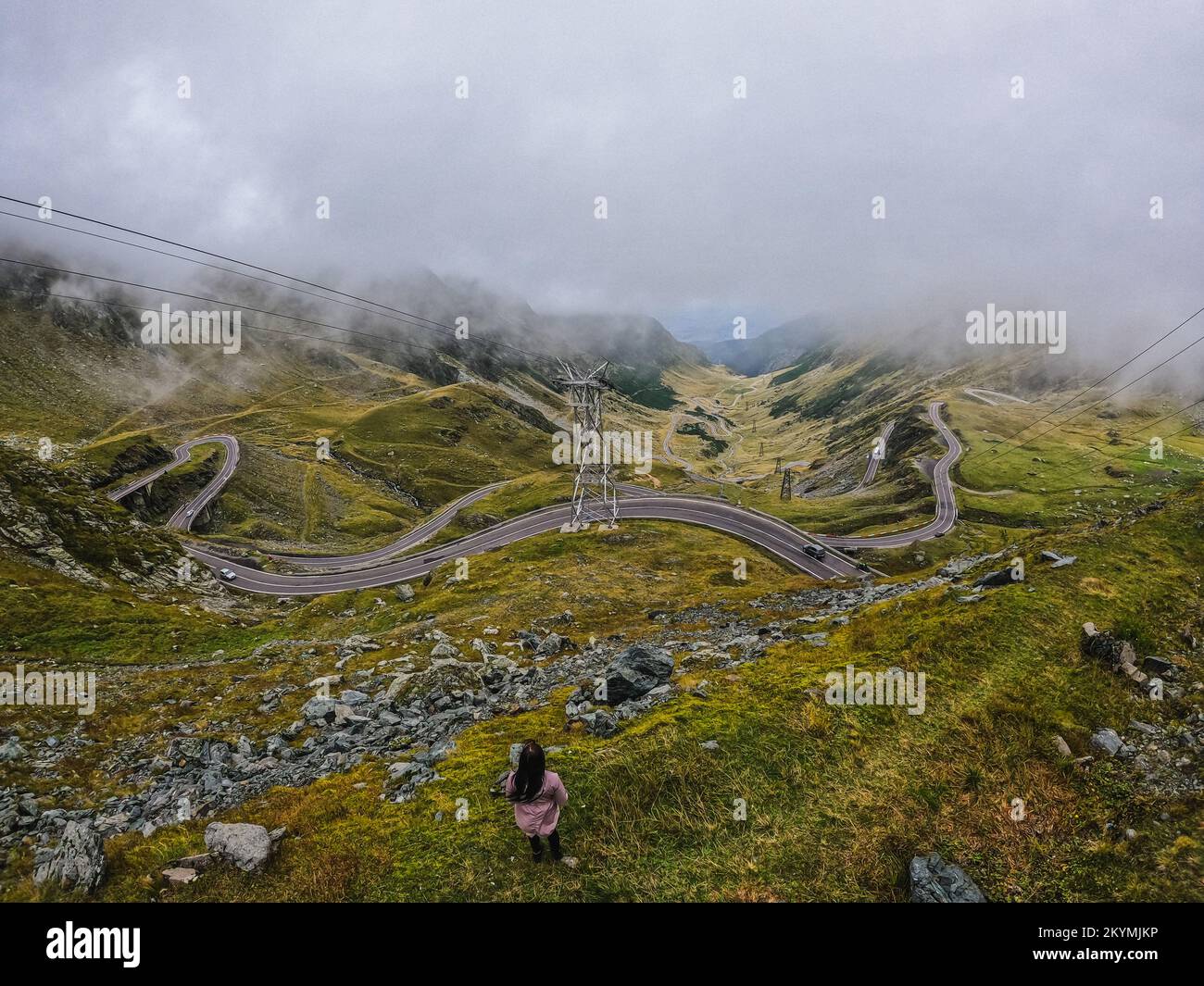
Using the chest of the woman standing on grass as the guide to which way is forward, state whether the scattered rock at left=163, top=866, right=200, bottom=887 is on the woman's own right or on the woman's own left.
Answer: on the woman's own left

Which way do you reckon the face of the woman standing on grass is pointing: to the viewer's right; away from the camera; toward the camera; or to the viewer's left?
away from the camera

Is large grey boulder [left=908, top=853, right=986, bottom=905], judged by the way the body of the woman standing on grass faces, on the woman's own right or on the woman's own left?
on the woman's own right

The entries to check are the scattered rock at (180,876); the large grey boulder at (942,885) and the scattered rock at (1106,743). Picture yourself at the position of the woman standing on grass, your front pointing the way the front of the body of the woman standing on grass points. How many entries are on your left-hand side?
1

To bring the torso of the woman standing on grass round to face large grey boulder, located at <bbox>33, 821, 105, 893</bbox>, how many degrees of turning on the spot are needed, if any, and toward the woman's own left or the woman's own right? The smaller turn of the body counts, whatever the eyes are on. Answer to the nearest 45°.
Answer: approximately 90° to the woman's own left

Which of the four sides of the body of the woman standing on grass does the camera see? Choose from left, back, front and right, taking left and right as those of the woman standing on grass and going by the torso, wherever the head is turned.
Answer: back
